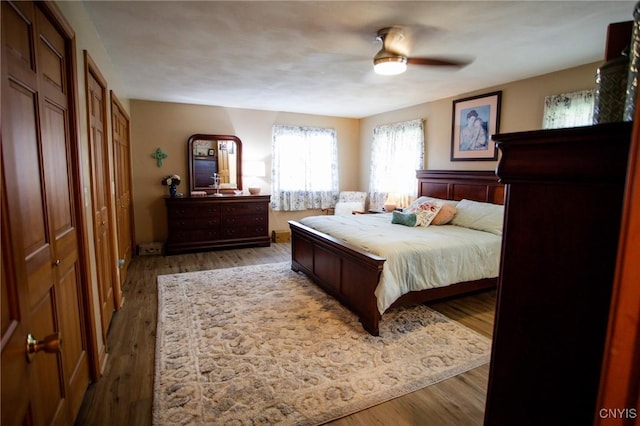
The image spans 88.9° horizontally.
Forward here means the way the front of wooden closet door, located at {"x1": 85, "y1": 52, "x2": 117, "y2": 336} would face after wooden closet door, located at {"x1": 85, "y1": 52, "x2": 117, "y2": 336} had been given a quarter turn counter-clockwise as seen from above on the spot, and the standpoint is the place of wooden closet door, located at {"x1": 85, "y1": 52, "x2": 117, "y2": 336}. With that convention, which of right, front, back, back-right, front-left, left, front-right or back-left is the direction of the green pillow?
right

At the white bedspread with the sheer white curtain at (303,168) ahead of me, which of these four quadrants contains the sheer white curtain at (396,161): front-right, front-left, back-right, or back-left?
front-right

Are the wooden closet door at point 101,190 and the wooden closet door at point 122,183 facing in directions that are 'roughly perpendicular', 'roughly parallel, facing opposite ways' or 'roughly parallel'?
roughly parallel

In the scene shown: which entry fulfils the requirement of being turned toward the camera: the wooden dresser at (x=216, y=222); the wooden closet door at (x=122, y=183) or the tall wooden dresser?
the wooden dresser

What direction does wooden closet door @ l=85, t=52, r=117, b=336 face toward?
to the viewer's right

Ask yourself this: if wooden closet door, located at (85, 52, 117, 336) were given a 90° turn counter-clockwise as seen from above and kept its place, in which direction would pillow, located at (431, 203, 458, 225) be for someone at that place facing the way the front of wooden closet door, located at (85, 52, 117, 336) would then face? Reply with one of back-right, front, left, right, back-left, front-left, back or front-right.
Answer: right

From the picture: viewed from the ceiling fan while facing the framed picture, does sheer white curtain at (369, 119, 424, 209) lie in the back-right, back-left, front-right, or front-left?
front-left

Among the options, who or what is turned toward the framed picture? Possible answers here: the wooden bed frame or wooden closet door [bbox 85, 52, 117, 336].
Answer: the wooden closet door

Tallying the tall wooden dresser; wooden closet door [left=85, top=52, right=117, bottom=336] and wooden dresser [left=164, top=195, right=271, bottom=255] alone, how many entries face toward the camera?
1

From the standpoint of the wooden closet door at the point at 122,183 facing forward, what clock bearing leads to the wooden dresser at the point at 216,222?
The wooden dresser is roughly at 11 o'clock from the wooden closet door.

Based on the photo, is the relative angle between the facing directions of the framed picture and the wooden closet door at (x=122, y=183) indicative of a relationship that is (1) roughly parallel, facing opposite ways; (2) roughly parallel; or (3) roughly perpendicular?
roughly parallel, facing opposite ways

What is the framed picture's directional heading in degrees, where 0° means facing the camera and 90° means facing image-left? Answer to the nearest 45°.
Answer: approximately 45°

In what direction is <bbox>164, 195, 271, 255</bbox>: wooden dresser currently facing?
toward the camera

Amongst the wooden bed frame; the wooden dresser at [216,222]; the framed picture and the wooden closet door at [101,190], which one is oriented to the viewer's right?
the wooden closet door

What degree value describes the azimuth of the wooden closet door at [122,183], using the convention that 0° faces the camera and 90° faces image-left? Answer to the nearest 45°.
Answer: approximately 270°

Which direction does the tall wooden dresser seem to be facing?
to the viewer's left
